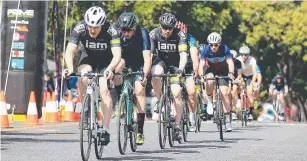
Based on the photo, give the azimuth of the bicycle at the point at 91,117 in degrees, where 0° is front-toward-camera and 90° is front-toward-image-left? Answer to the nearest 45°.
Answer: approximately 0°

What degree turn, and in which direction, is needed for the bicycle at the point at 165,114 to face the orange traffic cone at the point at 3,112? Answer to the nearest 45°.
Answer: approximately 135° to its right

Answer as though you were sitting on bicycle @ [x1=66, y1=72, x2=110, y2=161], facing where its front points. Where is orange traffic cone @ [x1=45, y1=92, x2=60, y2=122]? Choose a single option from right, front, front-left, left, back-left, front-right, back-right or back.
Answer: back

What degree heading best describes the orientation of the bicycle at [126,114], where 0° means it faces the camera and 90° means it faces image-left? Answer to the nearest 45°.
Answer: approximately 0°

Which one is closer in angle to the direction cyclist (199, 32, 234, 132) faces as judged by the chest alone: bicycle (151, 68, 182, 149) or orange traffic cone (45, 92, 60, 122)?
the bicycle
